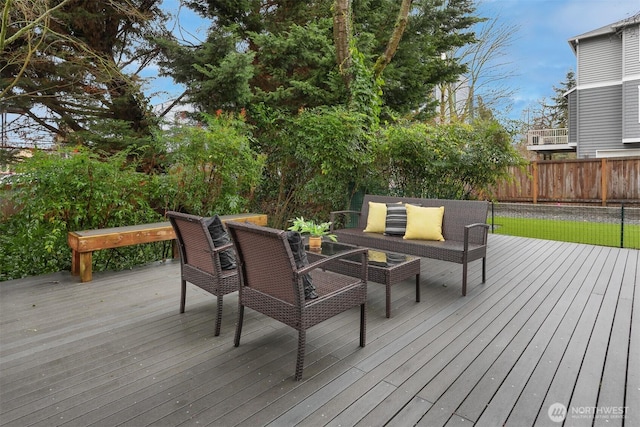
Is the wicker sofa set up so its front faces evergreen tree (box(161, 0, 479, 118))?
no

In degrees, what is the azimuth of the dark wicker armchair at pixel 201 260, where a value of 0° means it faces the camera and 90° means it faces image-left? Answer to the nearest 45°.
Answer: approximately 225°

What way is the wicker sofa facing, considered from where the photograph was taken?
facing the viewer and to the left of the viewer

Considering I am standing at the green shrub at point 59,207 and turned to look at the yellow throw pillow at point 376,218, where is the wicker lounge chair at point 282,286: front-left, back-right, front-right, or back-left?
front-right

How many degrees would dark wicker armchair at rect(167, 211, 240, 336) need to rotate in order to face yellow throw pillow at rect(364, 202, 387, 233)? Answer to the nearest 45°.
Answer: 0° — it already faces it

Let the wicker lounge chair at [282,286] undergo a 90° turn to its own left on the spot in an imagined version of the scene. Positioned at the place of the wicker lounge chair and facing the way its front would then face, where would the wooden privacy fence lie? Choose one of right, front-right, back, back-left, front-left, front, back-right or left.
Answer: right

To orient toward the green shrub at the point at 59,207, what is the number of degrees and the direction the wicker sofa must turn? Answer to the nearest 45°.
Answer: approximately 45° to its right

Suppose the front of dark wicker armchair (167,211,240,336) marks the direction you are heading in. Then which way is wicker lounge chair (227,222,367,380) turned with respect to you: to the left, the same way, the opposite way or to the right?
the same way

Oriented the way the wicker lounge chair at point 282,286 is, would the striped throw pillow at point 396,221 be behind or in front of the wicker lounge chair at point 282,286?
in front

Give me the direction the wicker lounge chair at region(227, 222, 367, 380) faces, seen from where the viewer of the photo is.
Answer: facing away from the viewer and to the right of the viewer

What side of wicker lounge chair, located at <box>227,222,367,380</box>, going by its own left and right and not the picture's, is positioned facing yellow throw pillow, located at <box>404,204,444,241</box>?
front

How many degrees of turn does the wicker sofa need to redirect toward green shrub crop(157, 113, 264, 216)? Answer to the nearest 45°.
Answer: approximately 45° to its right

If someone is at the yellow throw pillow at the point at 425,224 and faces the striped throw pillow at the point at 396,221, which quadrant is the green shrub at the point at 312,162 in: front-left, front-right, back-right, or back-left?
front-right

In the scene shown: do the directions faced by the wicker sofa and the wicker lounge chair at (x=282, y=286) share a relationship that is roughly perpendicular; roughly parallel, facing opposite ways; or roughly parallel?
roughly parallel, facing opposite ways

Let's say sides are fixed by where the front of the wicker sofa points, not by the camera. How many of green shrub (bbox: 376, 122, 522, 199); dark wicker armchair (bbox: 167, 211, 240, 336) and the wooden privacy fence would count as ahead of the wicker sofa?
1

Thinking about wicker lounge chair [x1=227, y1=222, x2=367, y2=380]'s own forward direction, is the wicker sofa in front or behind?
in front

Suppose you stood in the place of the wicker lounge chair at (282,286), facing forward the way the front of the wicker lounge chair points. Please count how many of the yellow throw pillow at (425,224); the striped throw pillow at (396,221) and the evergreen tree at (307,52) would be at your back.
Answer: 0

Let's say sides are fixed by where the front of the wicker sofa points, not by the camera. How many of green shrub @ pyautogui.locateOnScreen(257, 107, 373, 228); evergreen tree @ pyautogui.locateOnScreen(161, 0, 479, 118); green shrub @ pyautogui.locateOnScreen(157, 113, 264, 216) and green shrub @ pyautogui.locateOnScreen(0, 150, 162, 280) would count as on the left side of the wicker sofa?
0

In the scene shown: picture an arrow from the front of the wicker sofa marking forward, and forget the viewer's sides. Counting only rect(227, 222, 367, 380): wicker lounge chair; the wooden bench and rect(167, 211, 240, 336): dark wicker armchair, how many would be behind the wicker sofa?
0

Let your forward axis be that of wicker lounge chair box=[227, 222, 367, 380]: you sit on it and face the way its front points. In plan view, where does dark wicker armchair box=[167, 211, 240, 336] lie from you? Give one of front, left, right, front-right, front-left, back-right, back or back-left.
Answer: left
